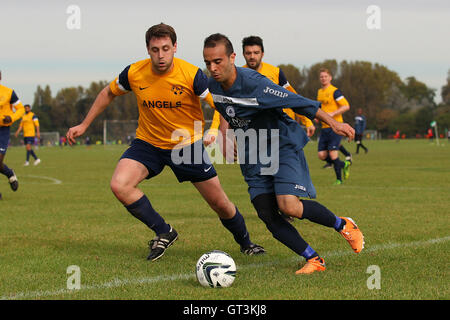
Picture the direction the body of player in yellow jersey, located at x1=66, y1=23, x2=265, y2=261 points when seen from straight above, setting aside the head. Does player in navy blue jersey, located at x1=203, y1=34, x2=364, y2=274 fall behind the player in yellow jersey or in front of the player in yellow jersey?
in front

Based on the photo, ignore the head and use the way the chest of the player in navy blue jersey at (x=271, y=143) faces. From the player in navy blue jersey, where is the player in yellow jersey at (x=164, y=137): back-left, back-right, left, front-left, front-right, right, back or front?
right

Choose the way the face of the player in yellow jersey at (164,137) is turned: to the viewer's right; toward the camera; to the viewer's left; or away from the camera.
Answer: toward the camera

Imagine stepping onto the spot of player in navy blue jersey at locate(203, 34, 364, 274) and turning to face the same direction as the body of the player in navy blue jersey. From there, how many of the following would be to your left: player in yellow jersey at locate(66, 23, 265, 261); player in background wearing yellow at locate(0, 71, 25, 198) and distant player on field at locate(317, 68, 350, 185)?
0

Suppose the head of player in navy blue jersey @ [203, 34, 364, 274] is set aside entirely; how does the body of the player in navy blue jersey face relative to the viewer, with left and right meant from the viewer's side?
facing the viewer and to the left of the viewer

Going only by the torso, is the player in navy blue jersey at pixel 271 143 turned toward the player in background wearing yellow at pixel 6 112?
no

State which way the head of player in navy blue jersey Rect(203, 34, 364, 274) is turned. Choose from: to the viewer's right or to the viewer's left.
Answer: to the viewer's left

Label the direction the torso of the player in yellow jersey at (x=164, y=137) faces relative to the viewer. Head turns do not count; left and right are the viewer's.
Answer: facing the viewer

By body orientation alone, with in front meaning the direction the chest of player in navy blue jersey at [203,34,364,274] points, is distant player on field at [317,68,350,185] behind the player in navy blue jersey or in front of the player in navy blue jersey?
behind

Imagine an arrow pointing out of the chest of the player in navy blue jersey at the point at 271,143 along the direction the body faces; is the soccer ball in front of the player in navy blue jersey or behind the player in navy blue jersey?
in front

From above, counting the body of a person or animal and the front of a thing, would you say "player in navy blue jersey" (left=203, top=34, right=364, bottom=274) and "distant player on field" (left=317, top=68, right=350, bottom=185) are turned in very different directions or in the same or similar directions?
same or similar directions

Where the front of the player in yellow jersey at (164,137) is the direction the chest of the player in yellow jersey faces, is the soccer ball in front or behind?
in front

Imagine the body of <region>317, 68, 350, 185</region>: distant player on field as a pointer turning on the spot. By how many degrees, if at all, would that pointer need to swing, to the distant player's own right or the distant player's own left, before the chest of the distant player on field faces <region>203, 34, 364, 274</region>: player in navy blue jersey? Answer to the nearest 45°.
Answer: approximately 45° to the distant player's own left
